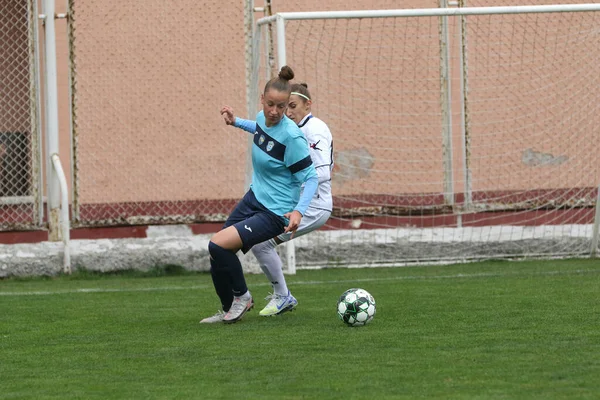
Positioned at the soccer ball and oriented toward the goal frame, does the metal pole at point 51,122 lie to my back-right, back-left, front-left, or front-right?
front-left

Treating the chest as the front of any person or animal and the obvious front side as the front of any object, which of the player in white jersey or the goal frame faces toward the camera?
the goal frame

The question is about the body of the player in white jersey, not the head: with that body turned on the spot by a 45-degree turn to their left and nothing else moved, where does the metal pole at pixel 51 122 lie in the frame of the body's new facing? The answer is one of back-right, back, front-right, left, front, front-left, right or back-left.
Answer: right

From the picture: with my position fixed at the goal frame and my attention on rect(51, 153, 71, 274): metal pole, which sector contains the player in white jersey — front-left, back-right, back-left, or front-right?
front-left

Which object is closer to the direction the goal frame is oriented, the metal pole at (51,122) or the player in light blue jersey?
the player in light blue jersey

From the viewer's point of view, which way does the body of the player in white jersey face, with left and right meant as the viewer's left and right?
facing to the left of the viewer

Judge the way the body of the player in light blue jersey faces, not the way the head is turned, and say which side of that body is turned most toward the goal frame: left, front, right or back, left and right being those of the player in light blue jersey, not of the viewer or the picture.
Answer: back

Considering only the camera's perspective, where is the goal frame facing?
facing the viewer

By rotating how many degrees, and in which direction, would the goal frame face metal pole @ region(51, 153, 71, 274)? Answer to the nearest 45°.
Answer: approximately 90° to its right

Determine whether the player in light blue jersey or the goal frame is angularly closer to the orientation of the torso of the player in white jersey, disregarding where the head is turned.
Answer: the player in light blue jersey
